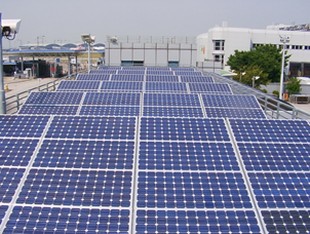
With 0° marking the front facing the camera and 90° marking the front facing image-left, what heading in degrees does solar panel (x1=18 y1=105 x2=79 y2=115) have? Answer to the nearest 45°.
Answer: approximately 0°

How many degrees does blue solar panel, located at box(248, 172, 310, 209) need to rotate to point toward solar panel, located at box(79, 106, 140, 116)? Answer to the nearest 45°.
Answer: approximately 135° to its right

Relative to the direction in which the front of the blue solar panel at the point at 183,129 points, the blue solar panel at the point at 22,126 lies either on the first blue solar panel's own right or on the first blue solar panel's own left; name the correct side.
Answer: on the first blue solar panel's own right

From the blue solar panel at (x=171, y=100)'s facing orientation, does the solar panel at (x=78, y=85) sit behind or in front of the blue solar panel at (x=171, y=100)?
behind

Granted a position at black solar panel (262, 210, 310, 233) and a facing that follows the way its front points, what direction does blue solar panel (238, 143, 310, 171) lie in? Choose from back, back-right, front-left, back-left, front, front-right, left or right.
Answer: back

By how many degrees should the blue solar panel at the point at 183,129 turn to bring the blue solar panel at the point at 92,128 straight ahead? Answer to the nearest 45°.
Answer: approximately 90° to its right

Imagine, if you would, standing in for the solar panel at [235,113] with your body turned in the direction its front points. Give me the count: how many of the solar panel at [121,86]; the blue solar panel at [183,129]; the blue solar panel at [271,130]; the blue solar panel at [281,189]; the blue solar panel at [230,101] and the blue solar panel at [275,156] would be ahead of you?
4

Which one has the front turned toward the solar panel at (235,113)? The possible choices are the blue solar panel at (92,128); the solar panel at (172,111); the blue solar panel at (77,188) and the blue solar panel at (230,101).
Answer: the blue solar panel at (230,101)

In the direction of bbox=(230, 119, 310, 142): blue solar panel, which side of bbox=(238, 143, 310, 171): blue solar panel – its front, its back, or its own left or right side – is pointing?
back
